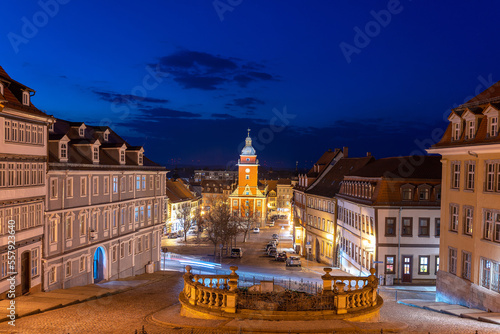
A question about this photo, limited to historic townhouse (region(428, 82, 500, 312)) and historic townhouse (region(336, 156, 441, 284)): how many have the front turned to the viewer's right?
0

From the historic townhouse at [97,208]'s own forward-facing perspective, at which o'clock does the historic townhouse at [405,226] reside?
the historic townhouse at [405,226] is roughly at 11 o'clock from the historic townhouse at [97,208].

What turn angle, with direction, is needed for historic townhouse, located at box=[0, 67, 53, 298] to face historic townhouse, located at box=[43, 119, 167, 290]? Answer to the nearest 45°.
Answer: approximately 90° to its left

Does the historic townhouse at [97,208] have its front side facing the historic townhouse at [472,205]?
yes

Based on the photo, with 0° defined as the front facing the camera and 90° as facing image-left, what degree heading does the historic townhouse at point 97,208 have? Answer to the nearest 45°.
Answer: approximately 315°

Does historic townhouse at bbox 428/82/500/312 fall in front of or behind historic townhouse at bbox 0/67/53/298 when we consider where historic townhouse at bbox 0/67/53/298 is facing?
in front

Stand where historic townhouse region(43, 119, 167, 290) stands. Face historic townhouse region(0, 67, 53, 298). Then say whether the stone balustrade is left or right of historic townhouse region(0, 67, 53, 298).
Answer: left

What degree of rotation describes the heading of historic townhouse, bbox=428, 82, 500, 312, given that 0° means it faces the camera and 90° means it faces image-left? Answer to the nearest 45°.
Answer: approximately 45°

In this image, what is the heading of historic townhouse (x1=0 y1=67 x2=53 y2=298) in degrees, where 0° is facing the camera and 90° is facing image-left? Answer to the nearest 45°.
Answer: approximately 315°

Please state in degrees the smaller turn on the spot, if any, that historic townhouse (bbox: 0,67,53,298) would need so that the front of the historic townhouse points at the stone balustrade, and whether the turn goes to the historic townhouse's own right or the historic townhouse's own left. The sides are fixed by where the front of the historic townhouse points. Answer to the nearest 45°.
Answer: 0° — it already faces it
